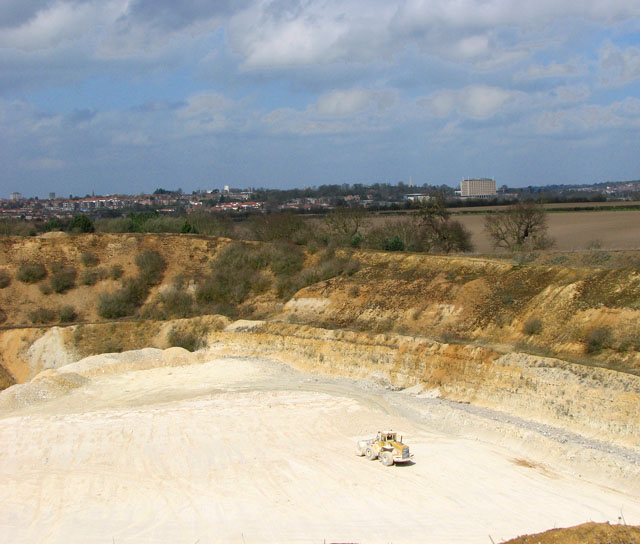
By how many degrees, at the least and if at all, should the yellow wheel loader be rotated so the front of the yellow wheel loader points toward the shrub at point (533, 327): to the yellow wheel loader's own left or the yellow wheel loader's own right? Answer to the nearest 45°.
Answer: approximately 90° to the yellow wheel loader's own right

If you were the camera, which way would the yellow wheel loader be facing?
facing away from the viewer and to the left of the viewer

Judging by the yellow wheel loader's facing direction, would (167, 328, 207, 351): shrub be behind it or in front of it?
in front

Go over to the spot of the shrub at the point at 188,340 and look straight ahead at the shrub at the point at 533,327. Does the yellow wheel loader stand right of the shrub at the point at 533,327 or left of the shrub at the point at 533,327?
right
